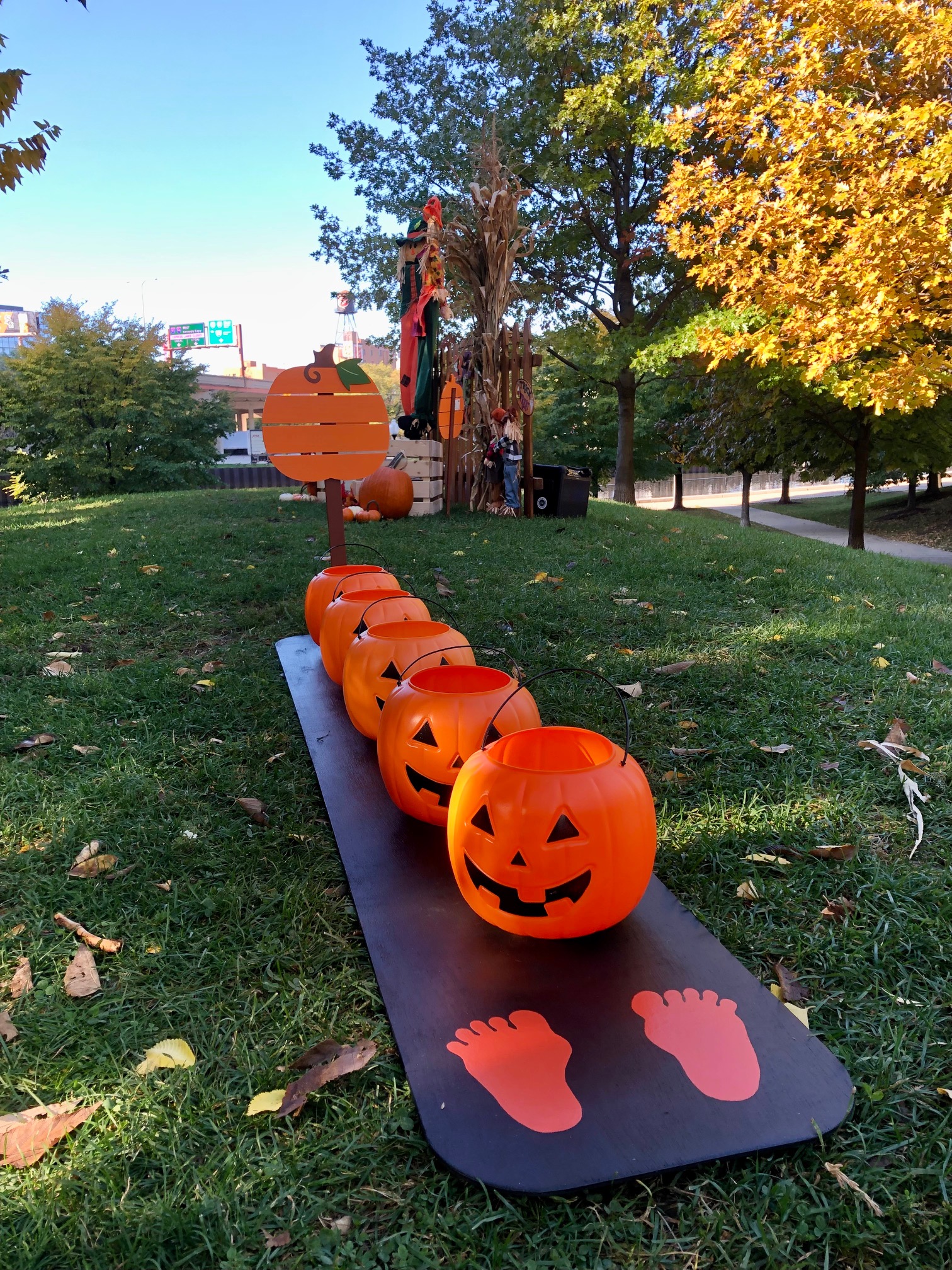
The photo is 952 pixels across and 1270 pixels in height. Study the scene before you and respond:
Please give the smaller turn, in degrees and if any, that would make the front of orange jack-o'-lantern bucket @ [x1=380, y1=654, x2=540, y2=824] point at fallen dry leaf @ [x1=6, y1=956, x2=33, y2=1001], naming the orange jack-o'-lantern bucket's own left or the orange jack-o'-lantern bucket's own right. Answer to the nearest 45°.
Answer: approximately 45° to the orange jack-o'-lantern bucket's own right

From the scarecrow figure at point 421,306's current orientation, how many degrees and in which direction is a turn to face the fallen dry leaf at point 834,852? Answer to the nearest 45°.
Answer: approximately 45° to its left

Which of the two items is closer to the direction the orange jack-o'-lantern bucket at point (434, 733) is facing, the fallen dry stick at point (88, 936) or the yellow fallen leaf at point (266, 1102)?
the yellow fallen leaf

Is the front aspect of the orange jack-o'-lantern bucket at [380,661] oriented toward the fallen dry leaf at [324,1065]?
yes

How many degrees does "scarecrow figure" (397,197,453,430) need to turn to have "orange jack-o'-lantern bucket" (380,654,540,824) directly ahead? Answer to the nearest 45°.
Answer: approximately 45° to its left

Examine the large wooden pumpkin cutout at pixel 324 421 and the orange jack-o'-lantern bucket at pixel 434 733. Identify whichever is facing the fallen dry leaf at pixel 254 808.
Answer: the large wooden pumpkin cutout

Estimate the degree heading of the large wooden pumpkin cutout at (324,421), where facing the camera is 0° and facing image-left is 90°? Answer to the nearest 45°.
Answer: approximately 0°

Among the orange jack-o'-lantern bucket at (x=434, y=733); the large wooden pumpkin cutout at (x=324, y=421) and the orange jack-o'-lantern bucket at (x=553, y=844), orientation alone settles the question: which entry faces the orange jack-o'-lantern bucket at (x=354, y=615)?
the large wooden pumpkin cutout

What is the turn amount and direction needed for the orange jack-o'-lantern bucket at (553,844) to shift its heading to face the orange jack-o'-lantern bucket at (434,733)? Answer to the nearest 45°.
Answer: approximately 135° to its right
